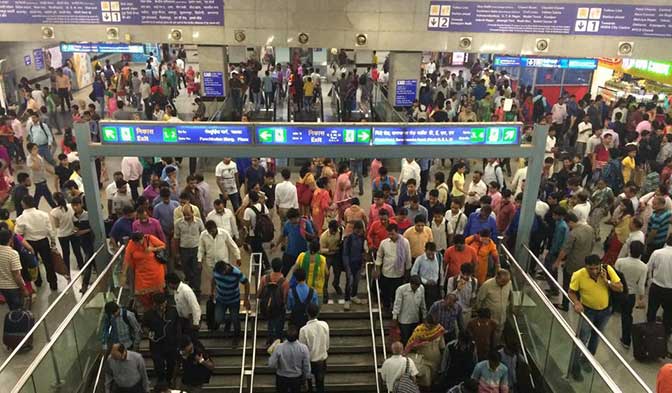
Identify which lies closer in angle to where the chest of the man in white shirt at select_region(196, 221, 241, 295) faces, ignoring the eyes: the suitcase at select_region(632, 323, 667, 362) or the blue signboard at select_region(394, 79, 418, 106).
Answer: the suitcase

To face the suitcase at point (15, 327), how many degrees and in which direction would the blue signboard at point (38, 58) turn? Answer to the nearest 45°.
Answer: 0° — it already faces it

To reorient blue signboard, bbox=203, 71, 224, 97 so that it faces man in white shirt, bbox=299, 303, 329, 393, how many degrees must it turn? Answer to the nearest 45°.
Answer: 0° — it already faces them

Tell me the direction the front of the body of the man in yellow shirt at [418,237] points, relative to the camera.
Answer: toward the camera

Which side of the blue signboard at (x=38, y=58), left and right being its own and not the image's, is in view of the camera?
front

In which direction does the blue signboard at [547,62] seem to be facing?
toward the camera

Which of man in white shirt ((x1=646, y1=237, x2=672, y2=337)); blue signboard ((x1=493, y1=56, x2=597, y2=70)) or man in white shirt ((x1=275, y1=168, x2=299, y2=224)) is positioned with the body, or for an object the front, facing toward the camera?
the blue signboard

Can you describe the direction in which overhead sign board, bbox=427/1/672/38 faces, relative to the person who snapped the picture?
facing the viewer

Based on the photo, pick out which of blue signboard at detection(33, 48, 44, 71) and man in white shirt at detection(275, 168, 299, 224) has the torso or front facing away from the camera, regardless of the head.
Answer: the man in white shirt
